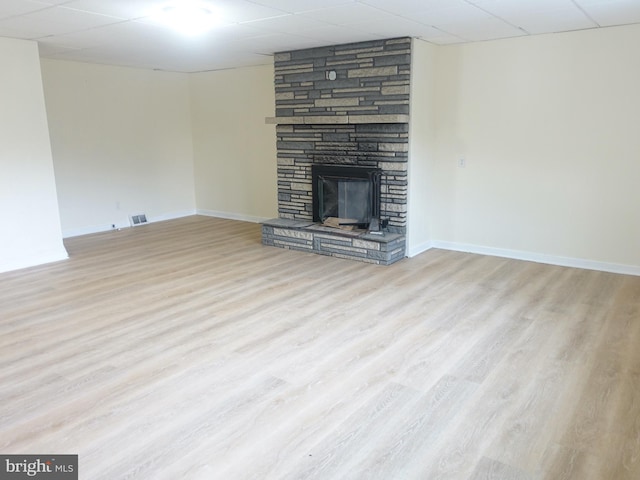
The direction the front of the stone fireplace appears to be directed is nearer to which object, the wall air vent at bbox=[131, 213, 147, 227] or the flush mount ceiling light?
the flush mount ceiling light

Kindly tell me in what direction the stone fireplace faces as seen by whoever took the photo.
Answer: facing the viewer and to the left of the viewer

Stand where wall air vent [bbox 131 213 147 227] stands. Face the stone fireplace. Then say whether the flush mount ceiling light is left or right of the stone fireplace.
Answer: right

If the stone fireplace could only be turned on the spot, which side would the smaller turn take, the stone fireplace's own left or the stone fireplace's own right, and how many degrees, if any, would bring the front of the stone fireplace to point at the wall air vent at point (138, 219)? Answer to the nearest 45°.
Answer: approximately 90° to the stone fireplace's own right

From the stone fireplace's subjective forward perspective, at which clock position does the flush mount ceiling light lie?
The flush mount ceiling light is roughly at 12 o'clock from the stone fireplace.
